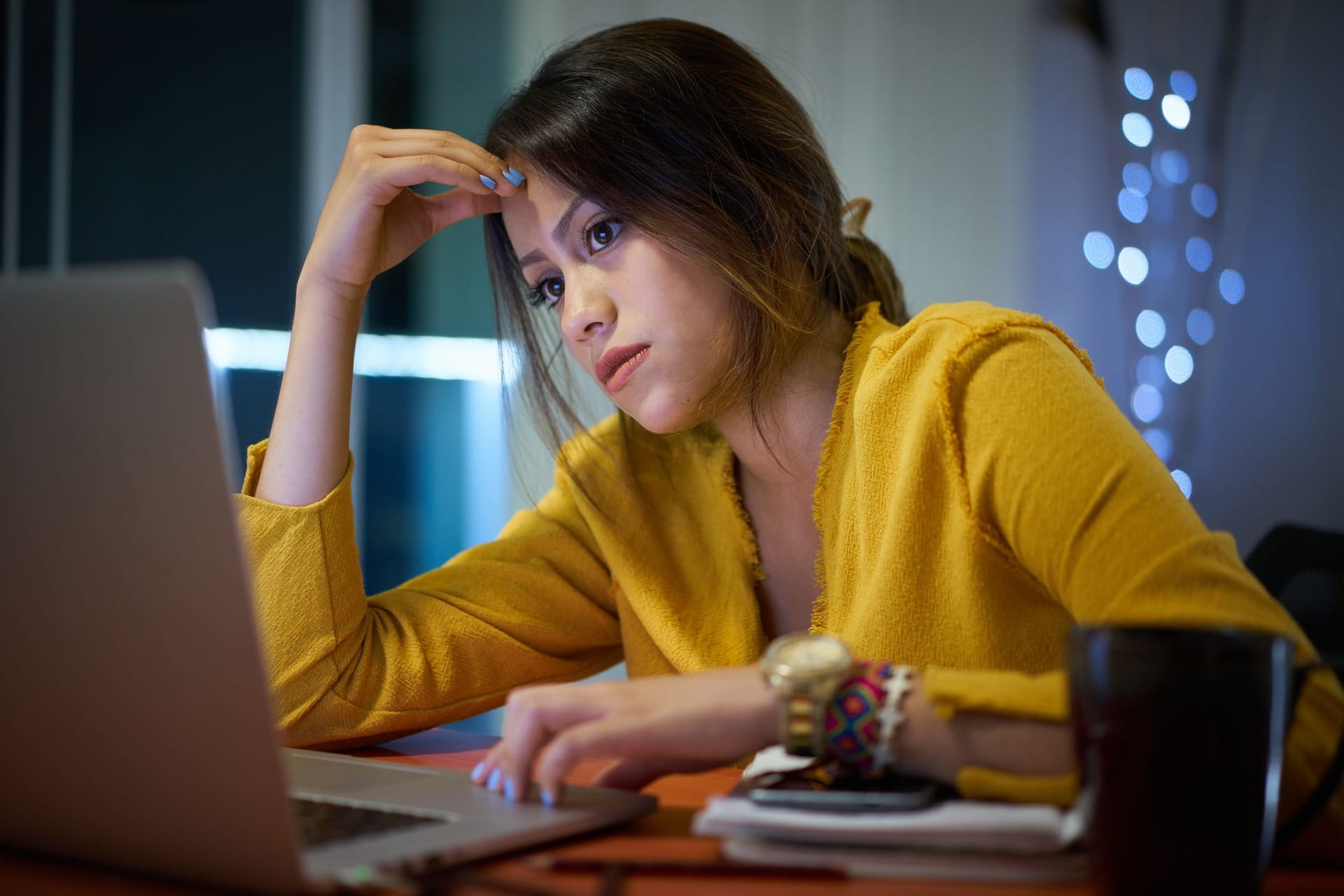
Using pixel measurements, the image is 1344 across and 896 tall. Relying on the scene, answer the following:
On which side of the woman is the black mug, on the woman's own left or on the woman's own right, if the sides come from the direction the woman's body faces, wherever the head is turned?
on the woman's own left

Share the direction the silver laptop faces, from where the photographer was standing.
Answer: facing away from the viewer and to the right of the viewer

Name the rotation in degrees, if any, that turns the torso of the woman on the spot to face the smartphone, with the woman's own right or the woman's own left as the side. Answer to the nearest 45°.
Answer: approximately 45° to the woman's own left

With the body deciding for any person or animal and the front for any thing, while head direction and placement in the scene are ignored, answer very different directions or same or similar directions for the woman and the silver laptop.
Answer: very different directions

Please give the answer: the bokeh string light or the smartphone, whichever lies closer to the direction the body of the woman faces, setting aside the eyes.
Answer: the smartphone

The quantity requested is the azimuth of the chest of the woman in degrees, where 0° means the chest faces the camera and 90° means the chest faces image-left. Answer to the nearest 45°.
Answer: approximately 45°

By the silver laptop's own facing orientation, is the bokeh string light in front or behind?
in front
